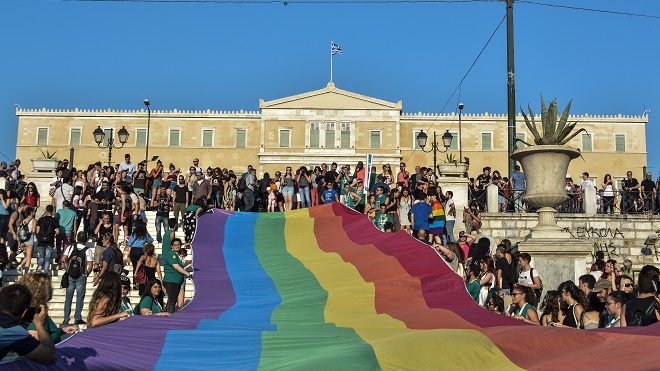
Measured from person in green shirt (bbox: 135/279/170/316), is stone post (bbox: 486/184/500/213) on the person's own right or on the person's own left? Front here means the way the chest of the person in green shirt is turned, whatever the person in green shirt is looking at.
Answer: on the person's own left

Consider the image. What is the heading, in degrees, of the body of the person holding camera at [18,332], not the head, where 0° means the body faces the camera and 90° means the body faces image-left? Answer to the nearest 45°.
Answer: approximately 225°

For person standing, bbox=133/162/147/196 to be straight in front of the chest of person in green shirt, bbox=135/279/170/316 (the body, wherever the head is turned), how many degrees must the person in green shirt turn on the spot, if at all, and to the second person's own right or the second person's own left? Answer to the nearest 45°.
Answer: approximately 135° to the second person's own left

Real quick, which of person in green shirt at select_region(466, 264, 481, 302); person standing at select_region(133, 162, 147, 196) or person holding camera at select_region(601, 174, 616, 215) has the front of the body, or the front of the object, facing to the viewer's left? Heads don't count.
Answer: the person in green shirt

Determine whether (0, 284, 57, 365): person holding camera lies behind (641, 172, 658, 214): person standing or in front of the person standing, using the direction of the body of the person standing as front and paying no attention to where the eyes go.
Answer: in front

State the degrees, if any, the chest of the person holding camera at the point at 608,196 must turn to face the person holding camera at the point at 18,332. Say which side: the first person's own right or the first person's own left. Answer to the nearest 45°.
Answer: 0° — they already face them

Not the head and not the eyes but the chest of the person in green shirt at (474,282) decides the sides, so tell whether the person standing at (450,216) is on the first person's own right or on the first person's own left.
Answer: on the first person's own right

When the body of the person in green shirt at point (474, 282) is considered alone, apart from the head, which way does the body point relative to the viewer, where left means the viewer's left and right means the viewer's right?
facing to the left of the viewer
